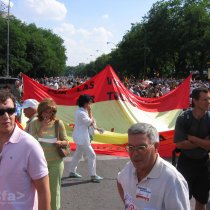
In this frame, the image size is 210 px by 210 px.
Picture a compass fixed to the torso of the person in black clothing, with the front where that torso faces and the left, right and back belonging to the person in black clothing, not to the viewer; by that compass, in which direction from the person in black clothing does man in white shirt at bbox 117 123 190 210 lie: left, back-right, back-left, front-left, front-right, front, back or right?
front-right

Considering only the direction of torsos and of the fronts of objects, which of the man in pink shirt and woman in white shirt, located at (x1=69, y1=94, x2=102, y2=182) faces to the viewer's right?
the woman in white shirt

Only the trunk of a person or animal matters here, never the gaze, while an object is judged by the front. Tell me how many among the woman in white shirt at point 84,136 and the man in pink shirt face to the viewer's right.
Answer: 1

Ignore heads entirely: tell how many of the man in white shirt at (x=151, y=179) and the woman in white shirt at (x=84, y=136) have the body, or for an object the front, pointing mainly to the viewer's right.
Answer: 1

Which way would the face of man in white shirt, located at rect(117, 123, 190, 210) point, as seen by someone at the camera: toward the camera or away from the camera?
toward the camera

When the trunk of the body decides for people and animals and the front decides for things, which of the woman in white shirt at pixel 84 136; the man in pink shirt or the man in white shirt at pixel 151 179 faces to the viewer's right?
the woman in white shirt at pixel 84 136

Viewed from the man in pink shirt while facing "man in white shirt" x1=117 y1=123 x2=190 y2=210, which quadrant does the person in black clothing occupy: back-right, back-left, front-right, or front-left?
front-left

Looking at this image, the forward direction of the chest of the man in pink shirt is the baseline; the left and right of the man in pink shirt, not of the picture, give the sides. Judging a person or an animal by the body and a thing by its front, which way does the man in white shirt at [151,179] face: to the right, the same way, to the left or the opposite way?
the same way

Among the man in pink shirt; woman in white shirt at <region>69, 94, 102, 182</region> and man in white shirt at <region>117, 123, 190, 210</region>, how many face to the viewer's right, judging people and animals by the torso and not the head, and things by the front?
1

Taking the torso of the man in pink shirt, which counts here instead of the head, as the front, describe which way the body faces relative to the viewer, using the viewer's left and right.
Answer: facing the viewer and to the left of the viewer

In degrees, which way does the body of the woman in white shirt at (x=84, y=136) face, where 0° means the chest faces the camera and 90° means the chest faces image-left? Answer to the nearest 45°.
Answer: approximately 270°

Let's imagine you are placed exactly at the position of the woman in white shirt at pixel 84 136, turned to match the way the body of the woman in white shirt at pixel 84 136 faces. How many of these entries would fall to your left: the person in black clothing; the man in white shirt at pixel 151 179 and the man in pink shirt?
0

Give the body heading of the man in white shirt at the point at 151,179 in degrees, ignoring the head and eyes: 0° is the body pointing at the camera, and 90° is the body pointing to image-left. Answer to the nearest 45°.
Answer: approximately 45°

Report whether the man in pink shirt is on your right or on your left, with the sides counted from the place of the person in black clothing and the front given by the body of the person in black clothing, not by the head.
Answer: on your right

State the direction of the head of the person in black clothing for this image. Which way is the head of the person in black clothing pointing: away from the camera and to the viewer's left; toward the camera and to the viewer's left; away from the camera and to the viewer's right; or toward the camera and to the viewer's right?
toward the camera and to the viewer's right
